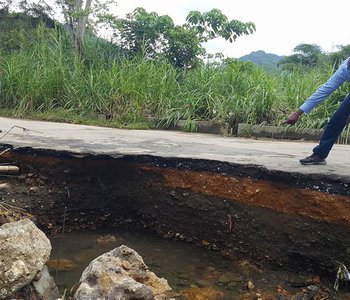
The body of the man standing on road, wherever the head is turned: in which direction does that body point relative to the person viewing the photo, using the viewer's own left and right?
facing to the left of the viewer

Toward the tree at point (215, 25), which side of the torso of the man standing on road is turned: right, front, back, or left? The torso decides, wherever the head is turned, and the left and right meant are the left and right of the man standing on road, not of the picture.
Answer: right

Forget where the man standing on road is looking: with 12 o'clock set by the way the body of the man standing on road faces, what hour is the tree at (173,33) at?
The tree is roughly at 2 o'clock from the man standing on road.

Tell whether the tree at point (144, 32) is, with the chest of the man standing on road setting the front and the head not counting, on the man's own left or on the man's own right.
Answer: on the man's own right

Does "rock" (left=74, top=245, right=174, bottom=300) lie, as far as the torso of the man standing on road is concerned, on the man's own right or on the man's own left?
on the man's own left

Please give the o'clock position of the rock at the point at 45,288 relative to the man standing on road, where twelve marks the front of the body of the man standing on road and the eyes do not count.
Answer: The rock is roughly at 11 o'clock from the man standing on road.
